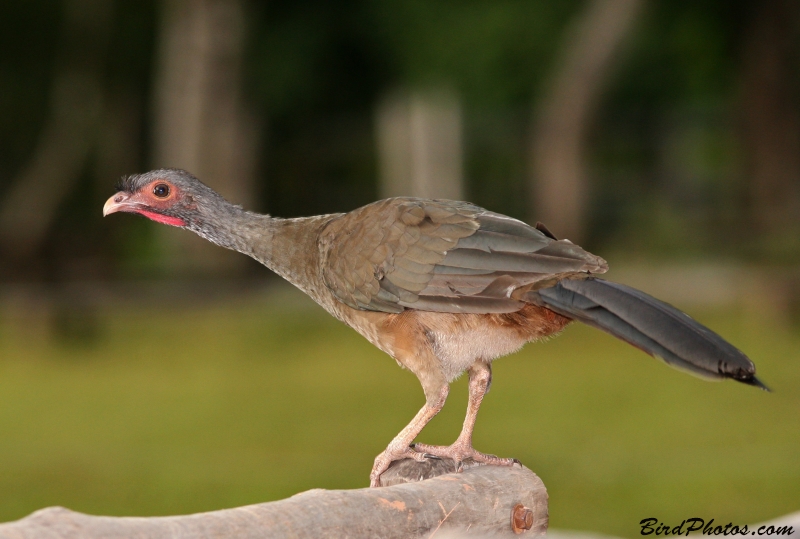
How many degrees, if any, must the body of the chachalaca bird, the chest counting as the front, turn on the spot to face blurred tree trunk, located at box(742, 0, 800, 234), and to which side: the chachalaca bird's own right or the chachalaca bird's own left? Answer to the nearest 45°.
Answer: approximately 90° to the chachalaca bird's own right

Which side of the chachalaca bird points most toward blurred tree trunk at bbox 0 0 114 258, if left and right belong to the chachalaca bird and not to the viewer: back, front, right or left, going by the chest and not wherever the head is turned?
right

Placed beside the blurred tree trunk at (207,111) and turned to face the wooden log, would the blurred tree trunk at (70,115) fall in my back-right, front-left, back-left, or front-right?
back-right

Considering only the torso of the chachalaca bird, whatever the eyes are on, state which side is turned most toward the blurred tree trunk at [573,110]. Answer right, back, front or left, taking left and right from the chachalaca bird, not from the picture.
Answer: right

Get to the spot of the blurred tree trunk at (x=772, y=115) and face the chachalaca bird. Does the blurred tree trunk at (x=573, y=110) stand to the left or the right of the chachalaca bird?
right

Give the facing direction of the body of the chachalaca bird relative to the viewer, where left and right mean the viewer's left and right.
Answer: facing to the left of the viewer

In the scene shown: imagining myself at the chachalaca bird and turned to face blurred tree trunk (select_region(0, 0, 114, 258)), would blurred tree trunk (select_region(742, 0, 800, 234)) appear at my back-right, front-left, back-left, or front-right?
front-right
